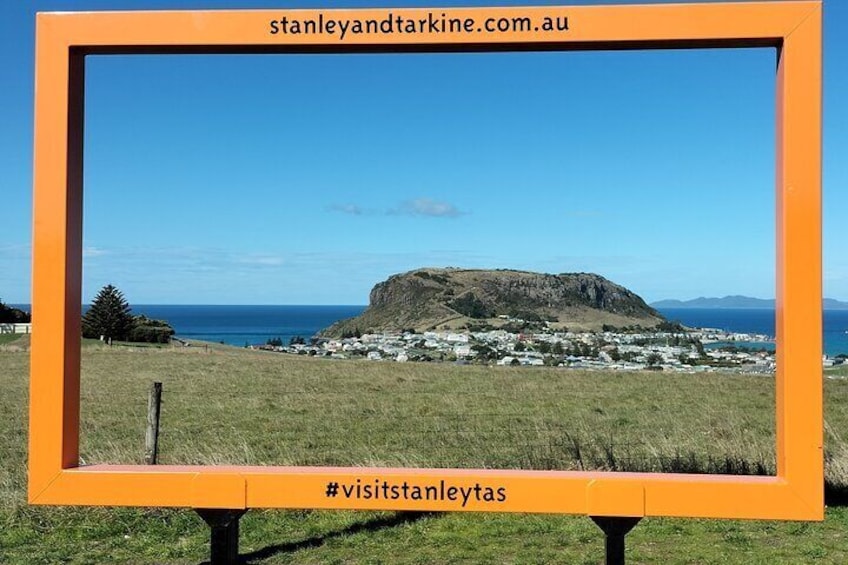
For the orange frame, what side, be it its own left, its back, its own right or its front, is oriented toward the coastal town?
back

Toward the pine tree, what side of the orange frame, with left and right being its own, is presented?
back

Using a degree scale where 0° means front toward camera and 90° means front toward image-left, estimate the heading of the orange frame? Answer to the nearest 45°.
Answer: approximately 0°

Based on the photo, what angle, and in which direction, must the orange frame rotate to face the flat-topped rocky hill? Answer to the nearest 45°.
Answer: approximately 180°

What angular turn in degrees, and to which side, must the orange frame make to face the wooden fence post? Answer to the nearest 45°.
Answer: approximately 135° to its right
